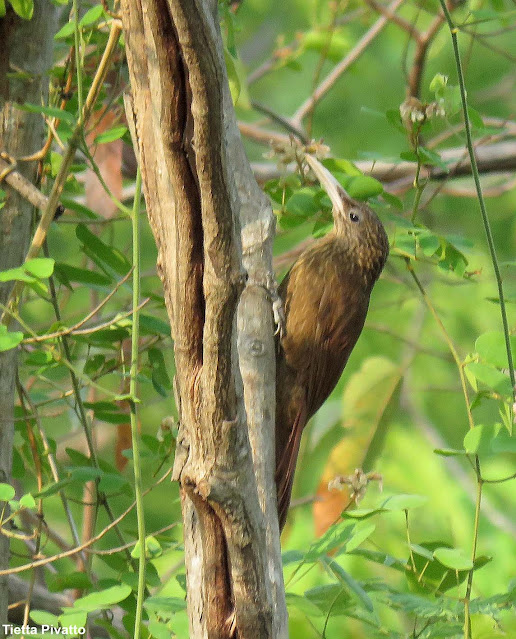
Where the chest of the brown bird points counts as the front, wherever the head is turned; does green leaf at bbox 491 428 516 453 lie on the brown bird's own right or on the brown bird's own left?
on the brown bird's own right

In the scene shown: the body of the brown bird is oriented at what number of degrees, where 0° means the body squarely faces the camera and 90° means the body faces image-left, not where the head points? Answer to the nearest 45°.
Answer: approximately 90°

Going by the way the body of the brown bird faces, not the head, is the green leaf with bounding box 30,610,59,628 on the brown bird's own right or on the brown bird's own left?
on the brown bird's own left
